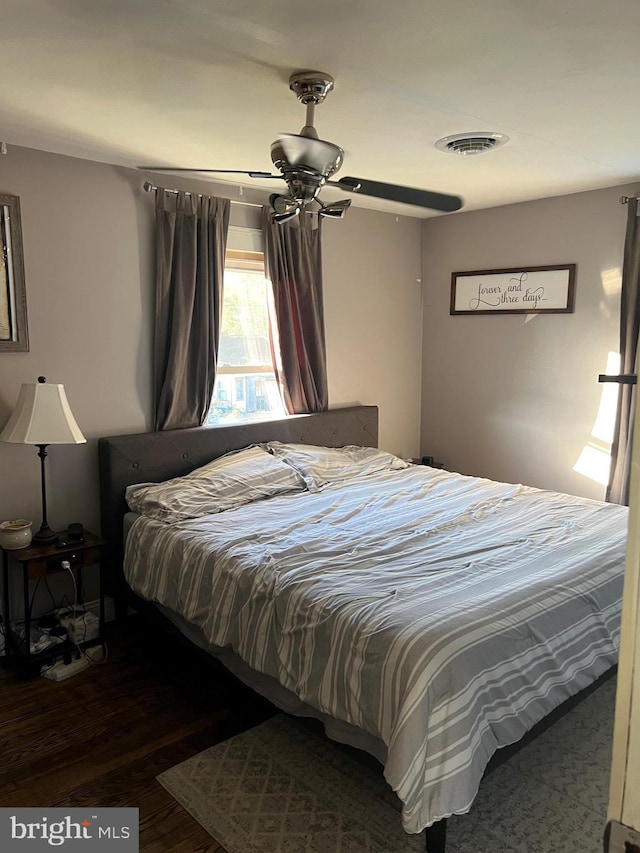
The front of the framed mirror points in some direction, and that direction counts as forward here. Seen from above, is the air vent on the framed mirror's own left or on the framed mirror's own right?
on the framed mirror's own left

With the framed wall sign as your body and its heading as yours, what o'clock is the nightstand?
The nightstand is roughly at 12 o'clock from the framed wall sign.

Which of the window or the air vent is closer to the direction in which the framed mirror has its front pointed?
the air vent

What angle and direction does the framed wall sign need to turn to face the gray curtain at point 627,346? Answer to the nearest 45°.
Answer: approximately 90° to its left

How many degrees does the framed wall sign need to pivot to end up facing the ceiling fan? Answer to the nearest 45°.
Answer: approximately 45° to its left

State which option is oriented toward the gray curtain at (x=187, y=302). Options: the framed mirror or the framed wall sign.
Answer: the framed wall sign

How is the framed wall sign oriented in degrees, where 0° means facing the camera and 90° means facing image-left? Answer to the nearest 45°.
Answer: approximately 45°

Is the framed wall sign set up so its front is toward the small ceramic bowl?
yes

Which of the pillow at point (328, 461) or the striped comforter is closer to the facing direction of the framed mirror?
the striped comforter

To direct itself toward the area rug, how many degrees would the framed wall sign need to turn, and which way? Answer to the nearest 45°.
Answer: approximately 45° to its left

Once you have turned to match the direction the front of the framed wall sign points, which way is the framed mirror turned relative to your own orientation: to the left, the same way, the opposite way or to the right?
to the left

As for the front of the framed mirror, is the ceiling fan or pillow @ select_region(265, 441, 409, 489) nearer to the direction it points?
the ceiling fan

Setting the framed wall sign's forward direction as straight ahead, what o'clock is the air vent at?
The air vent is roughly at 11 o'clock from the framed wall sign.

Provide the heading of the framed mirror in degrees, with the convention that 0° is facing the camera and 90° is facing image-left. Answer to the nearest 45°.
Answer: approximately 0°
